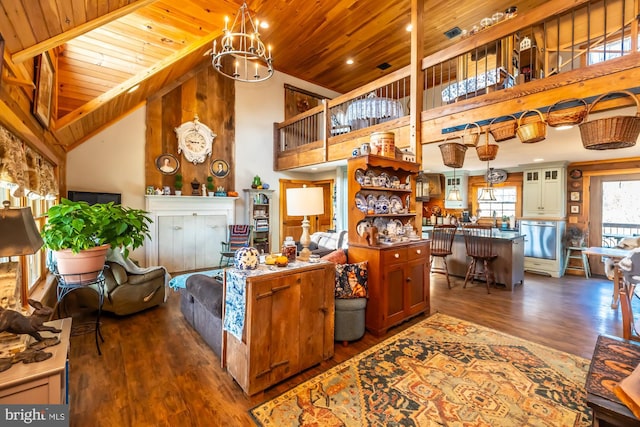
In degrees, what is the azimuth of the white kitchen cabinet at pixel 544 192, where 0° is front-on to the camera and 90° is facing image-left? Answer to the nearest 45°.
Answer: approximately 0°

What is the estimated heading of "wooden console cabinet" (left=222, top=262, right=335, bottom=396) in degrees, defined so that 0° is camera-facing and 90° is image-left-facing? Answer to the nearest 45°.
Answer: approximately 315°

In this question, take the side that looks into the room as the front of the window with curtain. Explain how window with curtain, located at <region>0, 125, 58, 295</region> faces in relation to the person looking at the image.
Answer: facing to the right of the viewer

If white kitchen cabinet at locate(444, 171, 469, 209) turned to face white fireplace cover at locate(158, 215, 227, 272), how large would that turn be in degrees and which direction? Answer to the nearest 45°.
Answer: approximately 45° to its right

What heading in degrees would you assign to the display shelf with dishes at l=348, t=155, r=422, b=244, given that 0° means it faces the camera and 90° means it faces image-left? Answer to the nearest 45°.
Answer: approximately 315°

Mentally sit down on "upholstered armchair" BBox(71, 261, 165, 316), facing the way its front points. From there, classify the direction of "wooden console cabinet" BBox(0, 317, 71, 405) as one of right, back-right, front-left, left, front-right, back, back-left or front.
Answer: back-right

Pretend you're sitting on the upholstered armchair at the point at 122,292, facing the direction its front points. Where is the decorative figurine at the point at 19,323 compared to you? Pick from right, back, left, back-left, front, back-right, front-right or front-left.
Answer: back-right

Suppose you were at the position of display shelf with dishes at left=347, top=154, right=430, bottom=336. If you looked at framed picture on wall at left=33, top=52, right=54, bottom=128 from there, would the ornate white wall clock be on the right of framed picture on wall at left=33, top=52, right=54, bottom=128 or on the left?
right
